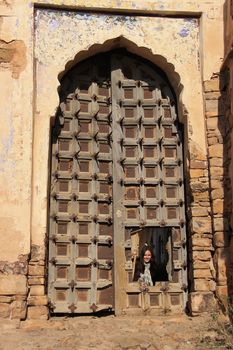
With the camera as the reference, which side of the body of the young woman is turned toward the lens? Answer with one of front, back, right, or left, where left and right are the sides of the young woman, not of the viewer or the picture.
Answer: front

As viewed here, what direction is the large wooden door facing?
toward the camera
